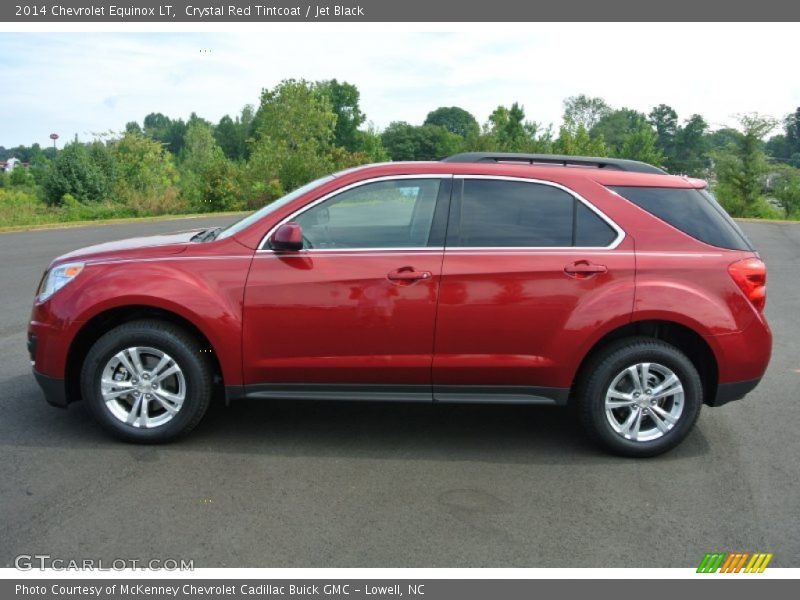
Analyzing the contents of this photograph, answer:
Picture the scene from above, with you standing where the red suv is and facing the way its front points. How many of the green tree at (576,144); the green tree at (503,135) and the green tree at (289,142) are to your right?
3

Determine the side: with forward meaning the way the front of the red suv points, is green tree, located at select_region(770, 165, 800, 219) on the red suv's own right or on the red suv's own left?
on the red suv's own right

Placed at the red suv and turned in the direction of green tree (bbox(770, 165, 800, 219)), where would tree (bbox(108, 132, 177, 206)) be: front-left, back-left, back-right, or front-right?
front-left

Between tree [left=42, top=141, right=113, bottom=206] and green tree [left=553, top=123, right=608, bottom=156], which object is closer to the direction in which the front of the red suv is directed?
the tree

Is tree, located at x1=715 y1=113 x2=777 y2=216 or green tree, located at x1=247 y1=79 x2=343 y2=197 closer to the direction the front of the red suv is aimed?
the green tree

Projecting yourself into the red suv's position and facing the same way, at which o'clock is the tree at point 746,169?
The tree is roughly at 4 o'clock from the red suv.

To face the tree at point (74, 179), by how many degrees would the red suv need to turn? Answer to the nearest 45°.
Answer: approximately 45° to its right

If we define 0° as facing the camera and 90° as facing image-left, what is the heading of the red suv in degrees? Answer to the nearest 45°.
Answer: approximately 90°

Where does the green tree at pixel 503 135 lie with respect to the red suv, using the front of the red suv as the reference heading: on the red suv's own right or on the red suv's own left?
on the red suv's own right

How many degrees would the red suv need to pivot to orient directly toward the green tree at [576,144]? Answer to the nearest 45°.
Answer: approximately 90° to its right

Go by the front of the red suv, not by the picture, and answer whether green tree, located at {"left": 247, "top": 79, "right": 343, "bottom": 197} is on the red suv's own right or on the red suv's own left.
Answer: on the red suv's own right

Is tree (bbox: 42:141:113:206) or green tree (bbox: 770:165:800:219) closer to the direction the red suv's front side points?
the tree

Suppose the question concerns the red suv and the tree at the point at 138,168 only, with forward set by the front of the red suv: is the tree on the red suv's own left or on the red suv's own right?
on the red suv's own right
